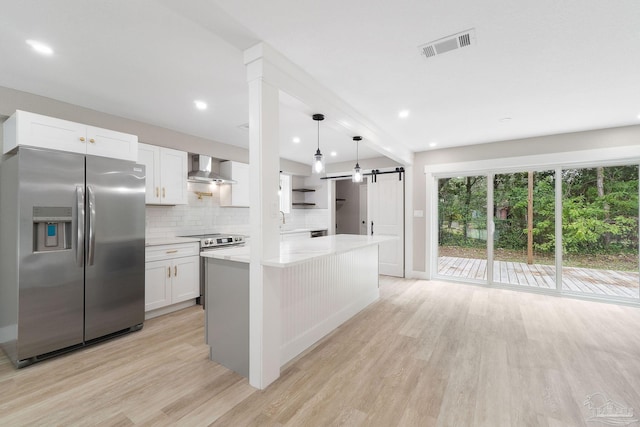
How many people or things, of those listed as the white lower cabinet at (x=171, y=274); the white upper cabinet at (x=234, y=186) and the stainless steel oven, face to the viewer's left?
0

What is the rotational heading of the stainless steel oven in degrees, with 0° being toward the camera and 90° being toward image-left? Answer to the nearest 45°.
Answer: approximately 315°

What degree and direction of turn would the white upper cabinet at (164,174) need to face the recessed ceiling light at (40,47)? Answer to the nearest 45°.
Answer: approximately 90° to its right

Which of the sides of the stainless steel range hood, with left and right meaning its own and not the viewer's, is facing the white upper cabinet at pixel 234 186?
left

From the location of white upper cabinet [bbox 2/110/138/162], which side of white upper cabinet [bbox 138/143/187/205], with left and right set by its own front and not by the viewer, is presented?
right

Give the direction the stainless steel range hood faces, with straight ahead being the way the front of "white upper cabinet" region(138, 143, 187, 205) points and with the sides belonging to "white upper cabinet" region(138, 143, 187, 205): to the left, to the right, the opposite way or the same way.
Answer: the same way

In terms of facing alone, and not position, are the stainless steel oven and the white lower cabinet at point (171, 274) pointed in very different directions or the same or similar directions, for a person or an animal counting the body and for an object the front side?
same or similar directions

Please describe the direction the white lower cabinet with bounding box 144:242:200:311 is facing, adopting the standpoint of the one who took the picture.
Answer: facing the viewer and to the right of the viewer

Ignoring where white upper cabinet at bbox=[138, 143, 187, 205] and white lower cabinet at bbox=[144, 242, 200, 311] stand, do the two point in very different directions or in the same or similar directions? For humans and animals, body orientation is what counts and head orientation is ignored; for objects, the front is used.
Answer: same or similar directions

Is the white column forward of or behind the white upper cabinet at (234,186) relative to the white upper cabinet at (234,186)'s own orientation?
forward

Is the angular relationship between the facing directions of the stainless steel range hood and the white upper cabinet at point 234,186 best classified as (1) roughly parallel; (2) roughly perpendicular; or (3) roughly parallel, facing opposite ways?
roughly parallel

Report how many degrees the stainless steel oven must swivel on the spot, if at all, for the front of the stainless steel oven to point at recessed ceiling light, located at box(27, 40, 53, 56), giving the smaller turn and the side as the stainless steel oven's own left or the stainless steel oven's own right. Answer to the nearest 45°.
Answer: approximately 90° to the stainless steel oven's own right

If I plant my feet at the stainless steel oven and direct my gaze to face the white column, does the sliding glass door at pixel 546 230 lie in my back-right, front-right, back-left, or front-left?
front-left

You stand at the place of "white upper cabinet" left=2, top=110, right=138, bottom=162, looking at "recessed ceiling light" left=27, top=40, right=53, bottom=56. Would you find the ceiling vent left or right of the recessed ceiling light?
left
